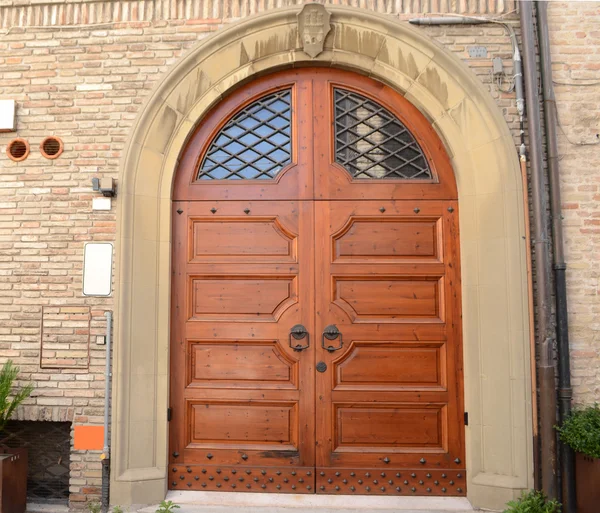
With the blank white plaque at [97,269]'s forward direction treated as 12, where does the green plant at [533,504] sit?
The green plant is roughly at 10 o'clock from the blank white plaque.

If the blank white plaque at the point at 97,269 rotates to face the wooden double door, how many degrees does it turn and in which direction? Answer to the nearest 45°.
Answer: approximately 90° to its left

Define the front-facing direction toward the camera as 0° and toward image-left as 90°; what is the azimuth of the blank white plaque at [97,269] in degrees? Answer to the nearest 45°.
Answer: approximately 0°

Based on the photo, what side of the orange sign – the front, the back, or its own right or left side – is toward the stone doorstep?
left

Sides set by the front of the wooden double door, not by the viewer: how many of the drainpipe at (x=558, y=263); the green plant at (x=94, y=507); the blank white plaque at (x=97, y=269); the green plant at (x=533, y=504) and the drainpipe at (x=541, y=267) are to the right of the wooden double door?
2
